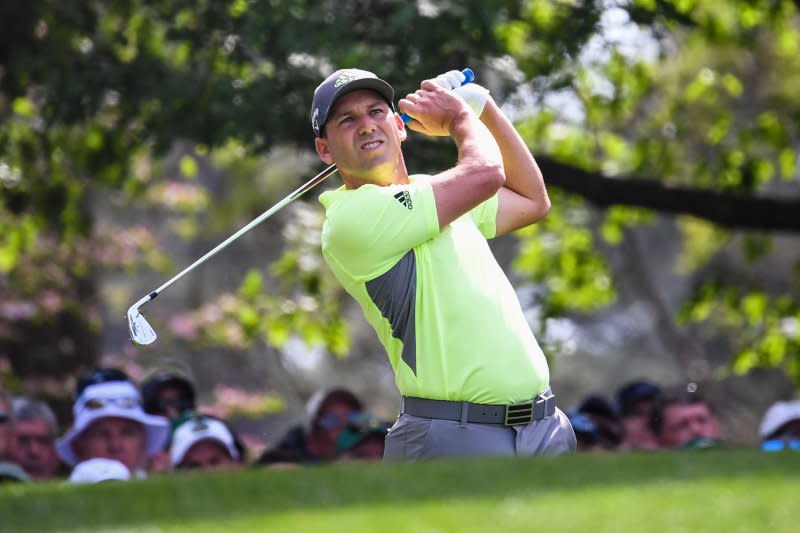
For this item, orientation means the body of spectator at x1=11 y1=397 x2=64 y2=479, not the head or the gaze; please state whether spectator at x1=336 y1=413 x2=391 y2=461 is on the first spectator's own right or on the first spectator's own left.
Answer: on the first spectator's own left

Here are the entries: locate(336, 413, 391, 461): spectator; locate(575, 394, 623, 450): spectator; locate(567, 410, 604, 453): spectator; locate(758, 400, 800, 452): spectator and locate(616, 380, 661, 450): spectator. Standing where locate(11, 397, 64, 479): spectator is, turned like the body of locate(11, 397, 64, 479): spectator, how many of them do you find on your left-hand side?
5

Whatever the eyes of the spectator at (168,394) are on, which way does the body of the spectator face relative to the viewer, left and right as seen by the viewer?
facing the viewer

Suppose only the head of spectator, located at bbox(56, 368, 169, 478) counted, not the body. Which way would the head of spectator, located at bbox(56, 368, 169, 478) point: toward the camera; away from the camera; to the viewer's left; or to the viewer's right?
toward the camera

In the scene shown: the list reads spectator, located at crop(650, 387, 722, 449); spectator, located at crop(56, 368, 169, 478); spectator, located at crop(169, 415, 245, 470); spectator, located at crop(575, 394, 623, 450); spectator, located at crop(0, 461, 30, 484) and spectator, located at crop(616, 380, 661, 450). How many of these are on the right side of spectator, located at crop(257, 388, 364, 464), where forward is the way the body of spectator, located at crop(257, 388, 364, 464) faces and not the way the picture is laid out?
3

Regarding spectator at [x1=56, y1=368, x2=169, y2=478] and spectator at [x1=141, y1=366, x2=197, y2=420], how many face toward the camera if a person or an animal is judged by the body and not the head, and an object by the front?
2

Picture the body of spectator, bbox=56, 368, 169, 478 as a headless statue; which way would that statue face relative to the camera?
toward the camera

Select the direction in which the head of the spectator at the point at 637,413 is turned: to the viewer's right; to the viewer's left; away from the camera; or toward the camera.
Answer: toward the camera

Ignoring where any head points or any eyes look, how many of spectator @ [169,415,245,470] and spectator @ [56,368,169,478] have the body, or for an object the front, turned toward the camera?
2

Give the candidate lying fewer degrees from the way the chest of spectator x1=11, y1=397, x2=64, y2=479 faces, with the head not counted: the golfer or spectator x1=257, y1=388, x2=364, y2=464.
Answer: the golfer

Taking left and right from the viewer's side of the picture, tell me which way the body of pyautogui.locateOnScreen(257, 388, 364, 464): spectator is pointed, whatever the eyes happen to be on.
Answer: facing the viewer and to the right of the viewer

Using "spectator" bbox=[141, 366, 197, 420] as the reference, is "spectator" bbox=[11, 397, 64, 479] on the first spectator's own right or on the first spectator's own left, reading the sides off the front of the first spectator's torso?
on the first spectator's own right

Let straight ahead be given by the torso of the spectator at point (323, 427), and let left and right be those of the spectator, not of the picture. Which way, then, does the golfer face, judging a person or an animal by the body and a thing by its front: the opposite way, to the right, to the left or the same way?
the same way

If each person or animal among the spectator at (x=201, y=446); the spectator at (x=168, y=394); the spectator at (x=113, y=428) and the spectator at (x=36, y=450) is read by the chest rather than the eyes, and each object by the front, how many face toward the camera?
4

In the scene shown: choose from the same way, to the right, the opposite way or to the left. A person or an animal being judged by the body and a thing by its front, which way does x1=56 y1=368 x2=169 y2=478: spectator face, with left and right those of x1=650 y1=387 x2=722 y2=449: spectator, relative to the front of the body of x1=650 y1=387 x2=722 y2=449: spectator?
the same way

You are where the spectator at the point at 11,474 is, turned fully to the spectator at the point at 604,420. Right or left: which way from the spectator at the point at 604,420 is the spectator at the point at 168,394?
left

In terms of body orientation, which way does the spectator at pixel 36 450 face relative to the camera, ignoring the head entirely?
toward the camera

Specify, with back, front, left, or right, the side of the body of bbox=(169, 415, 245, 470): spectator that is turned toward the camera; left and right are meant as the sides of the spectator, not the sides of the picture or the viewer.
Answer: front

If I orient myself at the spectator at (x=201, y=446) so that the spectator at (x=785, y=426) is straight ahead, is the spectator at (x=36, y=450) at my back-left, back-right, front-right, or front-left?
back-left
